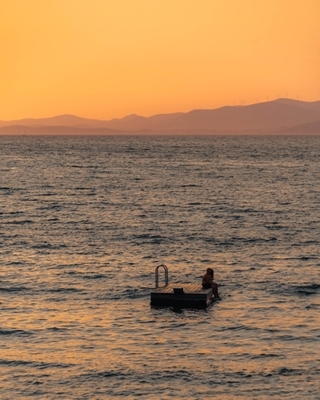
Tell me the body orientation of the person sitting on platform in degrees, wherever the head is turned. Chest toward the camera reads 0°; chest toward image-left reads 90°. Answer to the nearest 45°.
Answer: approximately 270°
